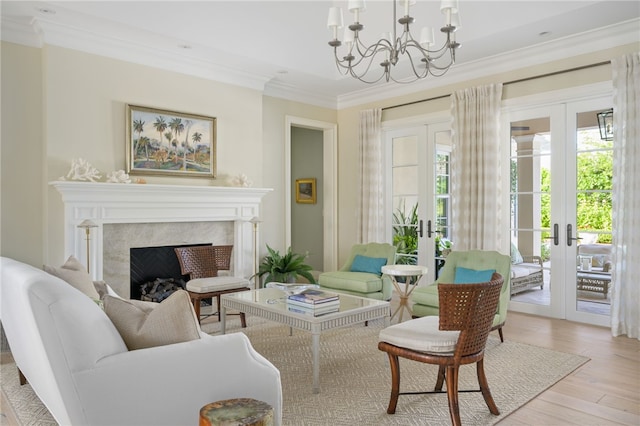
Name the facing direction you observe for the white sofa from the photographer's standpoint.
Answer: facing away from the viewer and to the right of the viewer

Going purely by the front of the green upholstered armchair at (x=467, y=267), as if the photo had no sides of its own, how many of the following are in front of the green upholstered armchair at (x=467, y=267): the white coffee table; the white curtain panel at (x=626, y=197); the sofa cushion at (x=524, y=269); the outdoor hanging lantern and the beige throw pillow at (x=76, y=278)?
2

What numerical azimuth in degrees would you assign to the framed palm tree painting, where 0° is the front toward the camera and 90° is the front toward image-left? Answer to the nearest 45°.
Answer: approximately 315°

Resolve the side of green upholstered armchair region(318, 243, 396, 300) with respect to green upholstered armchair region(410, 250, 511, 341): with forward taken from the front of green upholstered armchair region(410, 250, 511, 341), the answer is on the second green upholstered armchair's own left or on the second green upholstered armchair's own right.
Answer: on the second green upholstered armchair's own right

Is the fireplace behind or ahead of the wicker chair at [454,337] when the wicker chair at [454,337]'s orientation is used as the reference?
ahead

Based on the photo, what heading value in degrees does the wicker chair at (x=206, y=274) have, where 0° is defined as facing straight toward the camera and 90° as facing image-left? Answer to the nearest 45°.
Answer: approximately 315°

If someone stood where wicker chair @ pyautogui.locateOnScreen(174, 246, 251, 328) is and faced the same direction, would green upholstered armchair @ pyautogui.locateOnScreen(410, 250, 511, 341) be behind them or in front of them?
in front

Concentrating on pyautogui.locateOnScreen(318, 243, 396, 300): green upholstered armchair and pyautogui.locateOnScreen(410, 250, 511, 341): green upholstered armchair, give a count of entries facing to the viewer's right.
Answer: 0

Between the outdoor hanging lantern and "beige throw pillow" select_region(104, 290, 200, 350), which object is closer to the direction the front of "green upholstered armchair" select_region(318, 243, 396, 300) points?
the beige throw pillow

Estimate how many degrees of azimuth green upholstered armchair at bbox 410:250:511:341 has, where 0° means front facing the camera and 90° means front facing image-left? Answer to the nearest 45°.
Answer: approximately 45°

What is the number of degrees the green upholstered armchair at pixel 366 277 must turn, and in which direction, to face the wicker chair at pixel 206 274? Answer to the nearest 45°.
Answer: approximately 45° to its right

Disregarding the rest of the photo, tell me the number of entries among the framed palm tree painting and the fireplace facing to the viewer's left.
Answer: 0

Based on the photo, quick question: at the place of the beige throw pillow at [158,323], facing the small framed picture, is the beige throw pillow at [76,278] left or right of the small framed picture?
left
